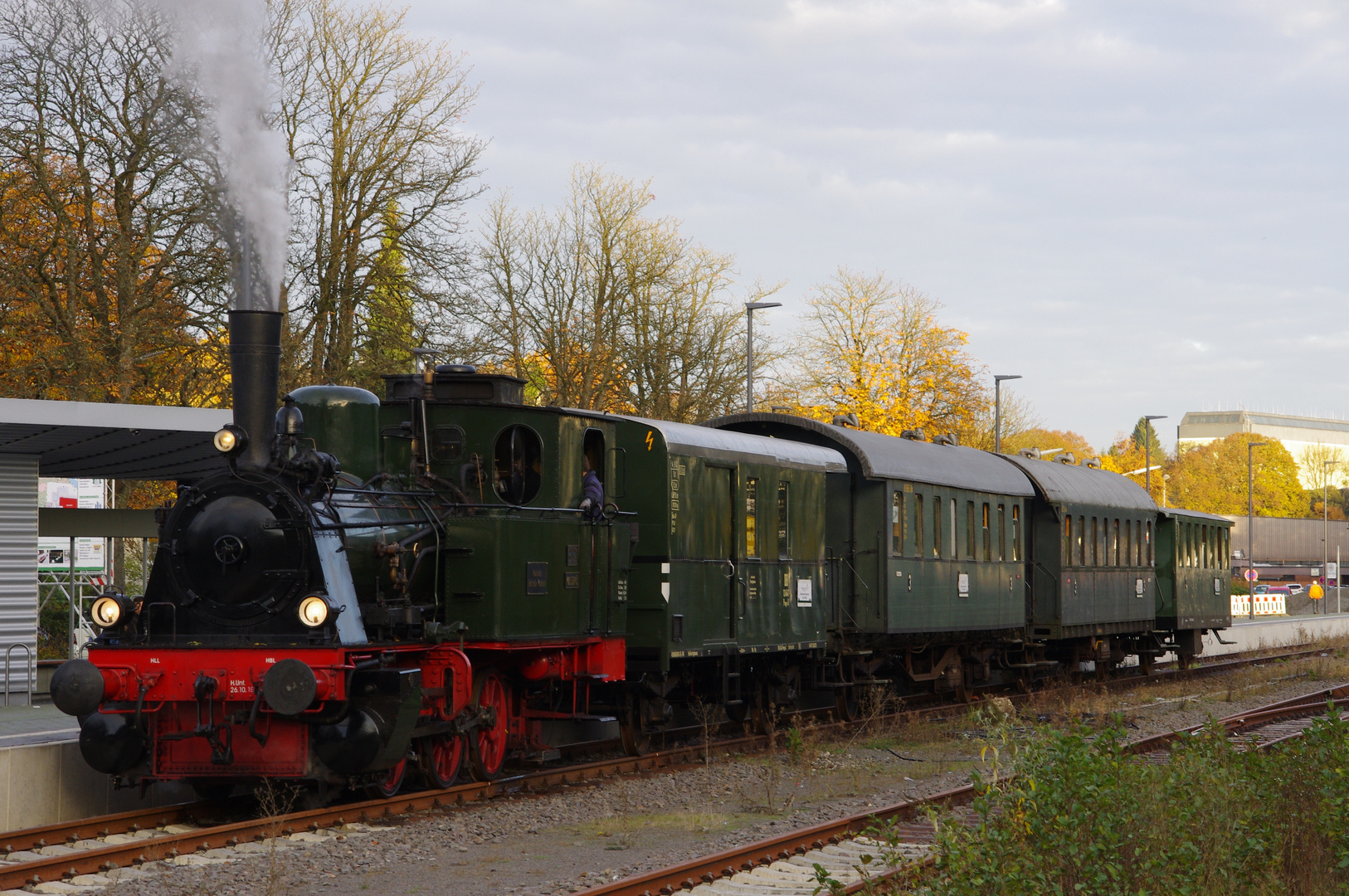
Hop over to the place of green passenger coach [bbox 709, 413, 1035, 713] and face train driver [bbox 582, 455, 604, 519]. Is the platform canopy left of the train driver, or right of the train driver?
right

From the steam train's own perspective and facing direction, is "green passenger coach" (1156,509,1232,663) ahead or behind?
behind

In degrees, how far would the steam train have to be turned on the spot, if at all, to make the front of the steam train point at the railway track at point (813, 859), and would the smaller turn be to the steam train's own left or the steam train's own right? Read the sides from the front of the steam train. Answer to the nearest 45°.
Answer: approximately 90° to the steam train's own left

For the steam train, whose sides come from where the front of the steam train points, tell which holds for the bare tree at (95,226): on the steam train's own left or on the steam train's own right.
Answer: on the steam train's own right

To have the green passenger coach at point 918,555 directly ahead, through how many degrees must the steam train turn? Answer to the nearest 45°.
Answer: approximately 180°

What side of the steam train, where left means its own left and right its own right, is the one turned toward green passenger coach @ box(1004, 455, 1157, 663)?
back

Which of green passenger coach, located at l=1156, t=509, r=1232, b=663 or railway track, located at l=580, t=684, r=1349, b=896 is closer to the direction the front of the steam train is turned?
the railway track

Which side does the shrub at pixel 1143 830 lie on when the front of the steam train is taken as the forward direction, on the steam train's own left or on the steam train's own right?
on the steam train's own left
